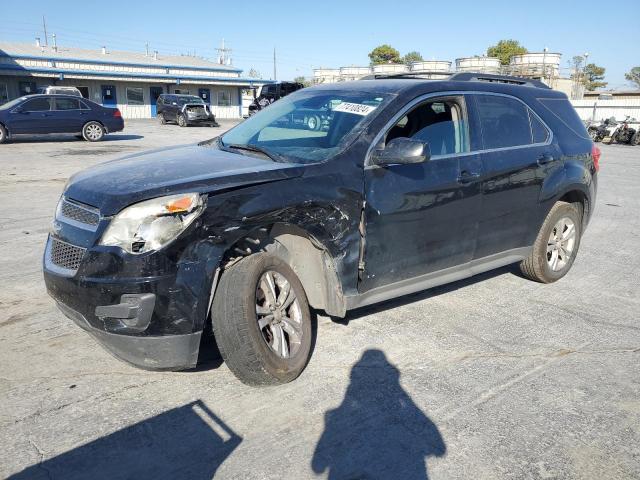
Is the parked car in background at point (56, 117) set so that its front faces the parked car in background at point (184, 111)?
no

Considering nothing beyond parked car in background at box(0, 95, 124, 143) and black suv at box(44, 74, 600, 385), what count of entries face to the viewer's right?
0

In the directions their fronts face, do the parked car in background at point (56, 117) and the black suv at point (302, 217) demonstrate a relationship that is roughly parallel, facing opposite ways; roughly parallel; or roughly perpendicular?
roughly parallel

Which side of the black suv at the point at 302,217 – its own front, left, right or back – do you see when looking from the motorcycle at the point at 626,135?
back

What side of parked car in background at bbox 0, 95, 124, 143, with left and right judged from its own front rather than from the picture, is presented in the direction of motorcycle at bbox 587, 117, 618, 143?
back

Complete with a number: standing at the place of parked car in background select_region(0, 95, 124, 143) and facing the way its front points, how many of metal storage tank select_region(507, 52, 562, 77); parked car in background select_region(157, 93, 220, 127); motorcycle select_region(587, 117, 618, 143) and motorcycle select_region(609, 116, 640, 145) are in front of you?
0

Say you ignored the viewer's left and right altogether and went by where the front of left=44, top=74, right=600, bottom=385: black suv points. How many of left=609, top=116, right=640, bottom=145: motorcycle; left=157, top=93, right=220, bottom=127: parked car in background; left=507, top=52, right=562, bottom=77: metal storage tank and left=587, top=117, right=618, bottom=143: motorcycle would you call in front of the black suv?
0

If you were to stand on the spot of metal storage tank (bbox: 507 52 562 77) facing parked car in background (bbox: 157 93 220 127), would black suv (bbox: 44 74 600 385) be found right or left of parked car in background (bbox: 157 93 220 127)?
left

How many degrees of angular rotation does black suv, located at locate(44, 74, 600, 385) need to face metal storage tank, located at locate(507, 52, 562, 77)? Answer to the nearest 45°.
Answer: approximately 135° to its right

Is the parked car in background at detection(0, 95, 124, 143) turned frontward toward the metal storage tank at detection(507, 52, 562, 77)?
no

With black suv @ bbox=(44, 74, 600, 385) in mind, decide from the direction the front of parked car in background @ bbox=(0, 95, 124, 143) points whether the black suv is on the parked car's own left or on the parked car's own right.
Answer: on the parked car's own left

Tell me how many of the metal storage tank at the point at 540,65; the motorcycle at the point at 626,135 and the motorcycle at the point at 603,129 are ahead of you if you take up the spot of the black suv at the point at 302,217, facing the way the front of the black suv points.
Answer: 0

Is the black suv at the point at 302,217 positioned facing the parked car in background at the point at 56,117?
no

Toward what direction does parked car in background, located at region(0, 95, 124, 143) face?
to the viewer's left

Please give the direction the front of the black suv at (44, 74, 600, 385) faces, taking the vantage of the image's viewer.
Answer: facing the viewer and to the left of the viewer

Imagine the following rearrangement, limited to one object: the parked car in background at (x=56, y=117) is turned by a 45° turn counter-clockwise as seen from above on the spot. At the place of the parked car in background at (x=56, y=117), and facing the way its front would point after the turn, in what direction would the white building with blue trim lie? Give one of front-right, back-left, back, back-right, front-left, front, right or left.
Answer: back-right

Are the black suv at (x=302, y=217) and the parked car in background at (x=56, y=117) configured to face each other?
no
